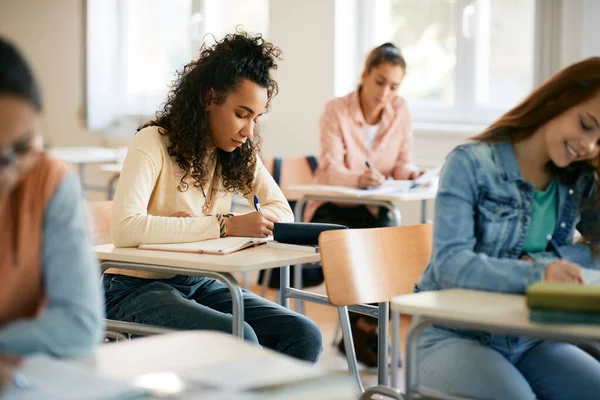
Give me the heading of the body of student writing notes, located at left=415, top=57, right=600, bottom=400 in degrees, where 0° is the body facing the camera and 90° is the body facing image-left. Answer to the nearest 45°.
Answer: approximately 315°

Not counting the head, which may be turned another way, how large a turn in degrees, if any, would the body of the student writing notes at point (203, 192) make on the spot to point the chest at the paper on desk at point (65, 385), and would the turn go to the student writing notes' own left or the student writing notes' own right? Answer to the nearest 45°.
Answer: approximately 45° to the student writing notes' own right

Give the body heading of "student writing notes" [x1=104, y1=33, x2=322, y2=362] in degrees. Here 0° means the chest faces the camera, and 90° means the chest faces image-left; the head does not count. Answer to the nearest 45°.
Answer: approximately 315°

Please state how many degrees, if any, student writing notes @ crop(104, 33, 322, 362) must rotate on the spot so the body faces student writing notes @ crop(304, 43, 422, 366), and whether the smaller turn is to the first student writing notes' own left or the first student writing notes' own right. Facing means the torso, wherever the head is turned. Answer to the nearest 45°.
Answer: approximately 90° to the first student writing notes' own left

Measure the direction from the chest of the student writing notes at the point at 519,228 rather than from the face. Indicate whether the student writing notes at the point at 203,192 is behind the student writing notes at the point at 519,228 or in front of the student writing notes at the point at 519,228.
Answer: behind

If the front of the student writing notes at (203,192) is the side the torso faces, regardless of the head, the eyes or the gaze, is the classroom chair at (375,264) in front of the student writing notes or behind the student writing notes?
in front

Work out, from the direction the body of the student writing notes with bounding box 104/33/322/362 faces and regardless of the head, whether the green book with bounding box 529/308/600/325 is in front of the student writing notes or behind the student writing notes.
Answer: in front

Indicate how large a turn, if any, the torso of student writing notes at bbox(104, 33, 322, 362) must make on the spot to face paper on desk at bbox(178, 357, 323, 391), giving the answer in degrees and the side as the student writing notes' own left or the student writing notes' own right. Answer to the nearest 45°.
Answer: approximately 45° to the student writing notes' own right

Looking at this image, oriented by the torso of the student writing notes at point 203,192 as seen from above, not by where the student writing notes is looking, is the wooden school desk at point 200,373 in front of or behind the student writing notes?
in front

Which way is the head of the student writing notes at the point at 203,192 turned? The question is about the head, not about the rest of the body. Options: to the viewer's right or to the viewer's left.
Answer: to the viewer's right
